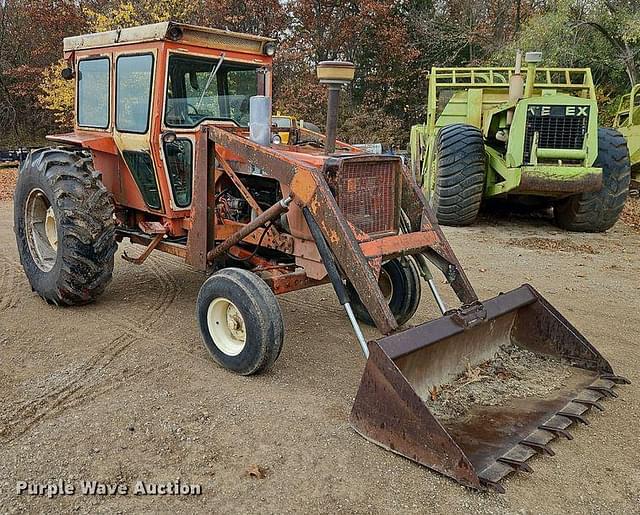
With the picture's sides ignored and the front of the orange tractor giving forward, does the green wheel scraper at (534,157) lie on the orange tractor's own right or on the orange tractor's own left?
on the orange tractor's own left

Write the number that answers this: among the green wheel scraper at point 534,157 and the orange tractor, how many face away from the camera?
1

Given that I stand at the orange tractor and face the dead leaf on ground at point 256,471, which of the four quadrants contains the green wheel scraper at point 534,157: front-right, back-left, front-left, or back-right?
back-left

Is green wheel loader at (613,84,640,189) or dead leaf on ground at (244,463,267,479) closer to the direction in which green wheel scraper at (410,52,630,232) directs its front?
the green wheel loader

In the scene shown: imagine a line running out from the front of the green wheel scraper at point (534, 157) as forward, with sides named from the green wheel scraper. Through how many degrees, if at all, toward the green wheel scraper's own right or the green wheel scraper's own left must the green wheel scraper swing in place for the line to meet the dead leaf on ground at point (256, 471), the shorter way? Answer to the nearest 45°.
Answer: approximately 180°

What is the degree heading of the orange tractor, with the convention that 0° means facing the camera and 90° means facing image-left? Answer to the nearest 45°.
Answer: approximately 315°

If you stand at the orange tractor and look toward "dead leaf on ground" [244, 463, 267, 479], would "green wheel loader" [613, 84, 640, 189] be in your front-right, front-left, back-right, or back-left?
back-left

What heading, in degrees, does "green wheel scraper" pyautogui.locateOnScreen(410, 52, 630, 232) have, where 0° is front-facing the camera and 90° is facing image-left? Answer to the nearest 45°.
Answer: approximately 180°

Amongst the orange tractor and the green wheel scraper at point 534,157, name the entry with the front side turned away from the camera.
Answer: the green wheel scraper

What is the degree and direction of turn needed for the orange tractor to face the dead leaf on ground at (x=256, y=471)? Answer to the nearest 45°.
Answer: approximately 45° to its right
